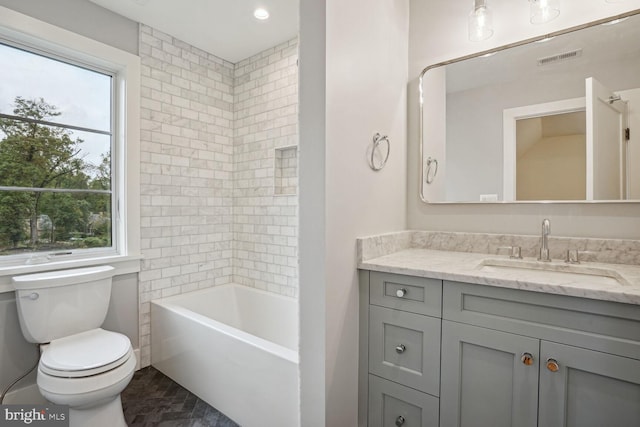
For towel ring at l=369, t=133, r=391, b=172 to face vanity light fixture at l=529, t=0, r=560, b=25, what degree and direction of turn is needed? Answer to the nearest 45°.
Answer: approximately 45° to its left

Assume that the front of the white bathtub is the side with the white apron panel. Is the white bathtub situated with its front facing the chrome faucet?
no

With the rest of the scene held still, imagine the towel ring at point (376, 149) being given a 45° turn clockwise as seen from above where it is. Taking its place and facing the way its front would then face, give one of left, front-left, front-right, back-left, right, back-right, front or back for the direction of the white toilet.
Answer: right

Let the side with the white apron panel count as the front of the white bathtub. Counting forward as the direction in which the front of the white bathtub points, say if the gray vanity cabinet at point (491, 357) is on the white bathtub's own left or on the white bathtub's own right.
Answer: on the white bathtub's own left

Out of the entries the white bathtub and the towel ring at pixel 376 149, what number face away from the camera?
0

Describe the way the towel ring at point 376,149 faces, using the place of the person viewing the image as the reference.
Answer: facing the viewer and to the right of the viewer

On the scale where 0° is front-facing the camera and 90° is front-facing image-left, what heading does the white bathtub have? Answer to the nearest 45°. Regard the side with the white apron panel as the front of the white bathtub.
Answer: approximately 45°
